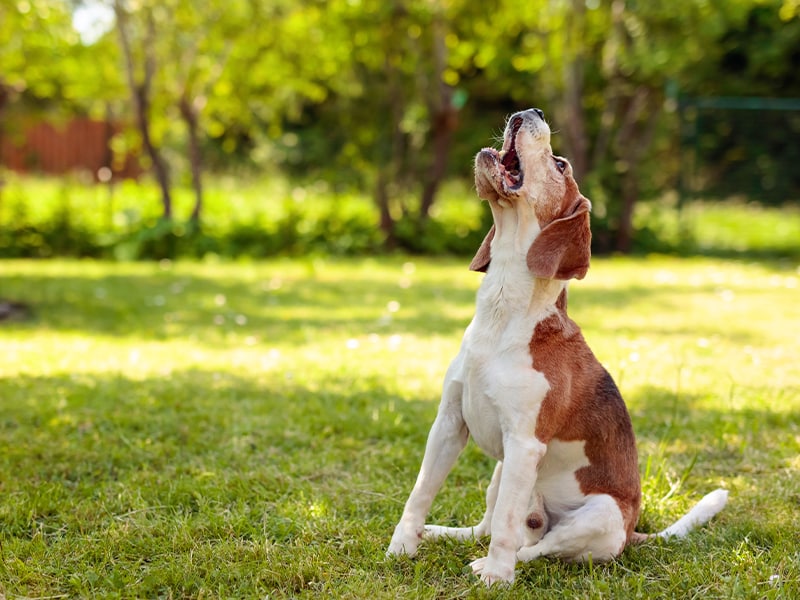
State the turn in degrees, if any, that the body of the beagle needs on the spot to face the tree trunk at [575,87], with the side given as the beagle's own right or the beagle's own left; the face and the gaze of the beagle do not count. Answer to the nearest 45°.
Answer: approximately 135° to the beagle's own right

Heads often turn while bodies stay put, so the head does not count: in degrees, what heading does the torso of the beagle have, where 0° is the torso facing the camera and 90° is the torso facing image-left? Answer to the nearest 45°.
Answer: approximately 45°

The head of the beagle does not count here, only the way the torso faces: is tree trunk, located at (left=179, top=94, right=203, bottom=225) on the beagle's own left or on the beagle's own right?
on the beagle's own right

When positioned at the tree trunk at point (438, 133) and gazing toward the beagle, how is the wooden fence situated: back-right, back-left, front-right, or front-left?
back-right

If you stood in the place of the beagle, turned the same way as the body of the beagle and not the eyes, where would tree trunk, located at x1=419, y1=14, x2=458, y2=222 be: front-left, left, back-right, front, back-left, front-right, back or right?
back-right

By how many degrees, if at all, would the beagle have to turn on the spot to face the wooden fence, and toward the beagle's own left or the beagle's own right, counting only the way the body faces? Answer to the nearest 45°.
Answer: approximately 90° to the beagle's own right

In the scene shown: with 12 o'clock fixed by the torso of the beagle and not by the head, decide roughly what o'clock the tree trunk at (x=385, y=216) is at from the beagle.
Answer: The tree trunk is roughly at 4 o'clock from the beagle.
